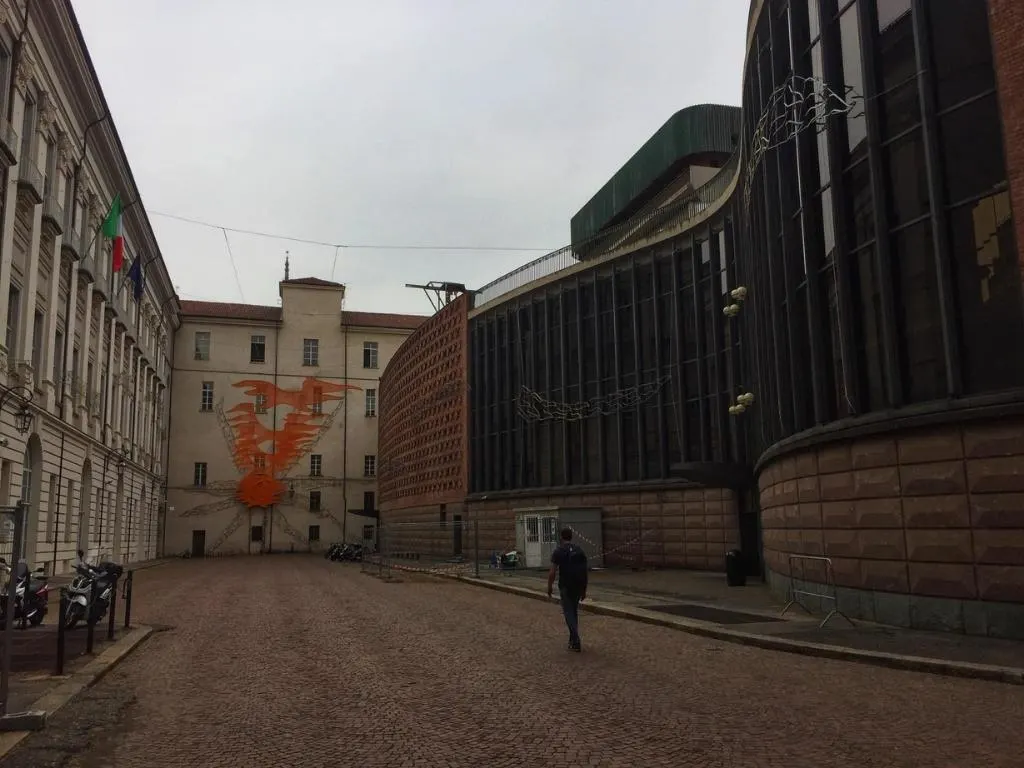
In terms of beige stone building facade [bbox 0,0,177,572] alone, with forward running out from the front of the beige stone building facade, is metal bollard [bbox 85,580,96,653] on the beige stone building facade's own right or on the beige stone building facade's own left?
on the beige stone building facade's own right

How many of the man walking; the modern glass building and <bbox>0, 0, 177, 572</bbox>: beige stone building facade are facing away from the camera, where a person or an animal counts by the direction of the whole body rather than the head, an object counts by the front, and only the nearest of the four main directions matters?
1

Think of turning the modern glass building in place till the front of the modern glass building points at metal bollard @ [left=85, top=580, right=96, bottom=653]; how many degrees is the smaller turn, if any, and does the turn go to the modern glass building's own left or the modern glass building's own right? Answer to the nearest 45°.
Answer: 0° — it already faces it

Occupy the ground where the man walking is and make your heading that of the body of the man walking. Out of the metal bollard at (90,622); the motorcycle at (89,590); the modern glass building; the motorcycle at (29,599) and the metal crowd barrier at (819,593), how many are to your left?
3

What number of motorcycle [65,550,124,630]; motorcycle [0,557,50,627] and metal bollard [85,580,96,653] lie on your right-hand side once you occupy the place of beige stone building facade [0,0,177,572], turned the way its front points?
3

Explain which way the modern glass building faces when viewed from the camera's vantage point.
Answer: facing the viewer and to the left of the viewer

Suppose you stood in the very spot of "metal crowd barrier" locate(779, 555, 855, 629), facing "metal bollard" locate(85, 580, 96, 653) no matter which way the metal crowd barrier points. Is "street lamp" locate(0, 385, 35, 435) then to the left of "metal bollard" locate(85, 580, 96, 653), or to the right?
right

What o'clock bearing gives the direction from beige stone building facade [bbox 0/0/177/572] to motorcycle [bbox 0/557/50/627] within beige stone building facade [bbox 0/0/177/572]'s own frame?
The motorcycle is roughly at 3 o'clock from the beige stone building facade.

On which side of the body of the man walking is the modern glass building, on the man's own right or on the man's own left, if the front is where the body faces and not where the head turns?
on the man's own right

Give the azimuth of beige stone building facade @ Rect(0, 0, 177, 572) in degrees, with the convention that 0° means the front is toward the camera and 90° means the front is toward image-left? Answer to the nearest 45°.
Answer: approximately 270°

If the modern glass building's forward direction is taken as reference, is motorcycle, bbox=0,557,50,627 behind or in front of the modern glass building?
in front

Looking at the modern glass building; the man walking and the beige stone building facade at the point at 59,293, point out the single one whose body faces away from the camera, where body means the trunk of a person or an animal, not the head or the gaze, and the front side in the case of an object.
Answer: the man walking

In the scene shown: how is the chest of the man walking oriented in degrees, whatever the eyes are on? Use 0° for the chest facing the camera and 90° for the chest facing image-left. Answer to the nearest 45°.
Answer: approximately 180°

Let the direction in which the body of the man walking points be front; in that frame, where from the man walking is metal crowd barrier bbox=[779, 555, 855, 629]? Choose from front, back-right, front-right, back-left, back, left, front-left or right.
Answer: front-right

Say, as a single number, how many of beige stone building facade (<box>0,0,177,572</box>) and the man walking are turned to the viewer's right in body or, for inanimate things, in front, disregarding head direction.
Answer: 1

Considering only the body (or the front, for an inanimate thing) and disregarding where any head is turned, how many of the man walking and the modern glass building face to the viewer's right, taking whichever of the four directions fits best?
0
